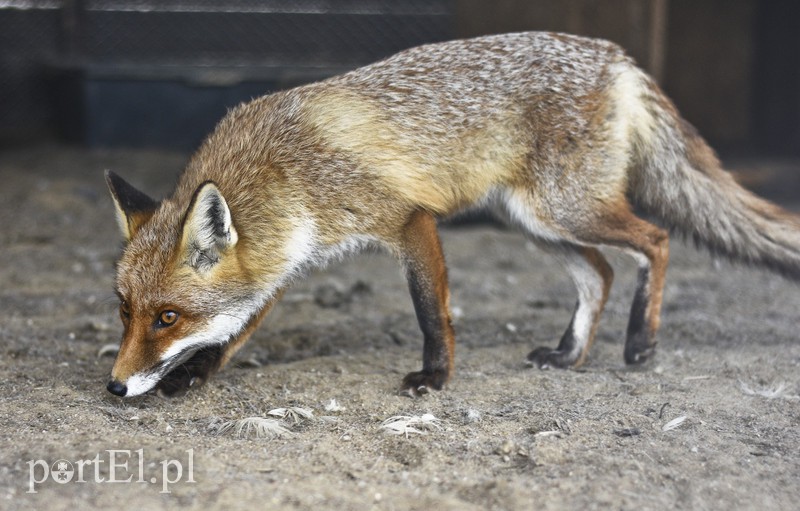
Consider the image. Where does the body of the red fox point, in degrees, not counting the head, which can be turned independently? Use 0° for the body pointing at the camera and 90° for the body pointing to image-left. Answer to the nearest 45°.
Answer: approximately 90°
